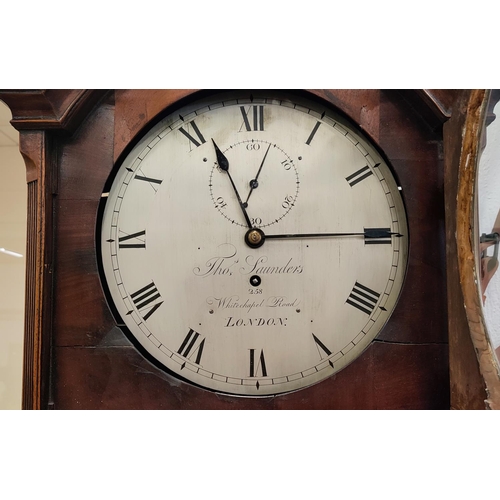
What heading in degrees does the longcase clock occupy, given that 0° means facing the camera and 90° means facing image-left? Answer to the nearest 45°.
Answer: approximately 0°
